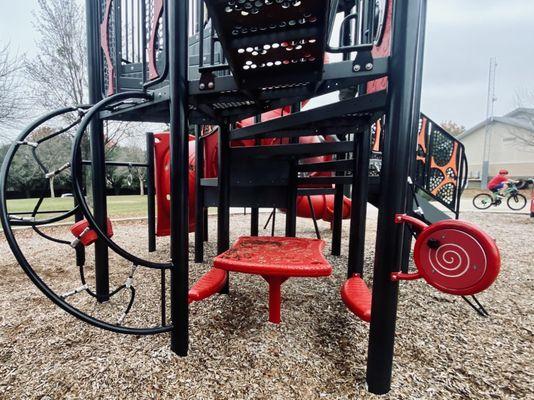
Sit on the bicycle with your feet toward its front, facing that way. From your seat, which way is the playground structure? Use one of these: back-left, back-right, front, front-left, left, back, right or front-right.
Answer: right

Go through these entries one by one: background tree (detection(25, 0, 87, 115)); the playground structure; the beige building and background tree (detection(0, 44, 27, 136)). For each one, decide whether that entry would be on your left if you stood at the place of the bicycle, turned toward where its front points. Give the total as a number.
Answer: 1

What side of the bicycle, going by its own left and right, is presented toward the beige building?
left

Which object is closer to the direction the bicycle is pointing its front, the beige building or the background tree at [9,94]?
the beige building

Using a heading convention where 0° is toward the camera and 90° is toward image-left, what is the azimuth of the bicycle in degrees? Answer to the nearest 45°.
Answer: approximately 270°

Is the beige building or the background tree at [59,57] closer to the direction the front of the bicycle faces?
the beige building

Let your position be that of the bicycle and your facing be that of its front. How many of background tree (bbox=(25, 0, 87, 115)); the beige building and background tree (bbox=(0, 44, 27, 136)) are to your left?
1

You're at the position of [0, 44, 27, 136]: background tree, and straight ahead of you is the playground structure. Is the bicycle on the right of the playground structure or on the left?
left

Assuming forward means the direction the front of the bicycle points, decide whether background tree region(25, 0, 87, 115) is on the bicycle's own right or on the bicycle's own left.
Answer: on the bicycle's own right

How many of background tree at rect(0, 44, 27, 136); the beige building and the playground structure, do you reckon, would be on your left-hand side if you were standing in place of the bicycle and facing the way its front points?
1
